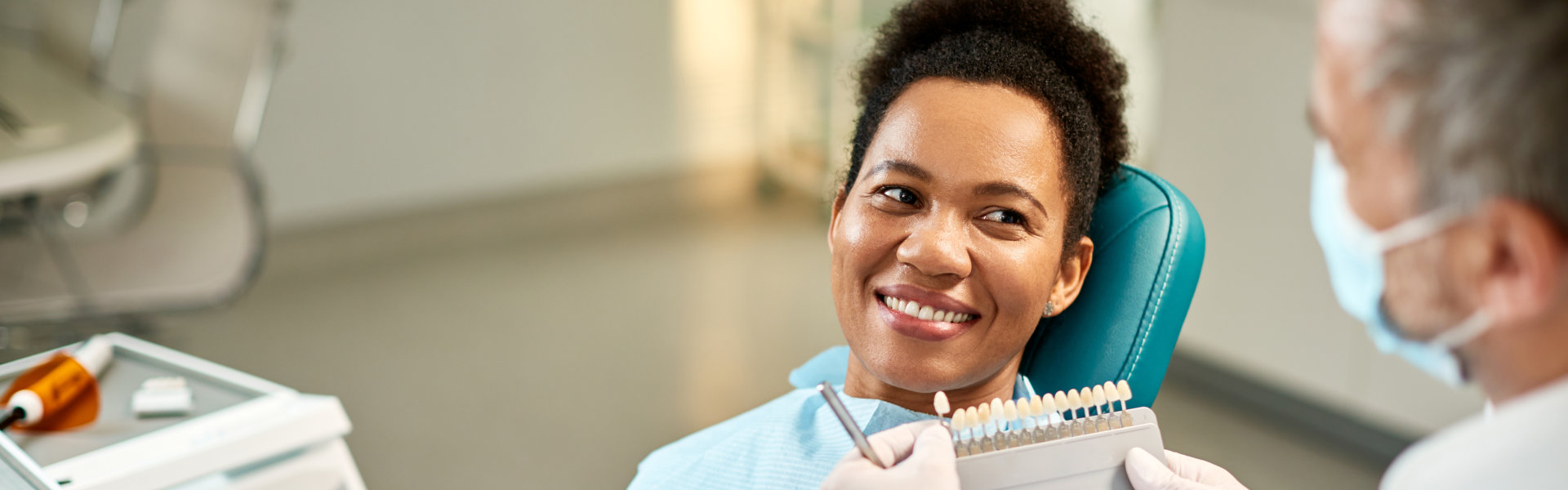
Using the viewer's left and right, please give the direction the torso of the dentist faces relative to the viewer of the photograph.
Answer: facing away from the viewer and to the left of the viewer

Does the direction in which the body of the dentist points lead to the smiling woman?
yes
